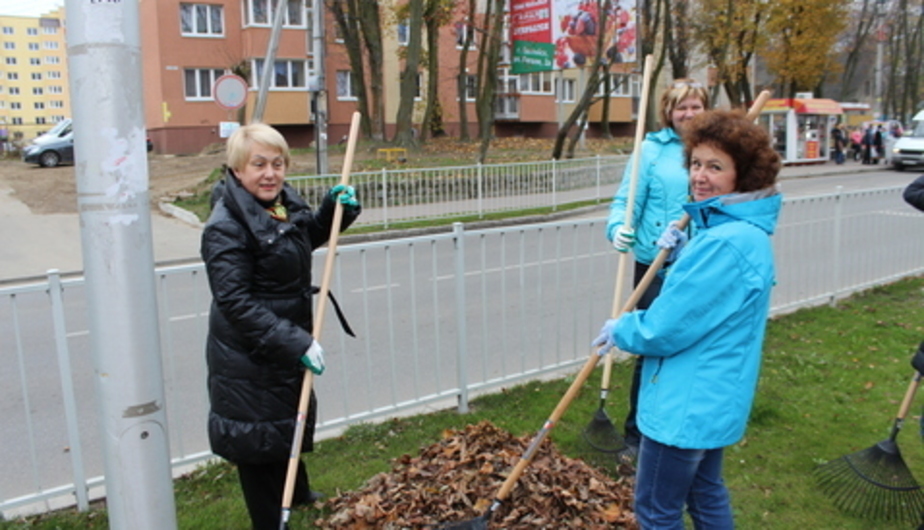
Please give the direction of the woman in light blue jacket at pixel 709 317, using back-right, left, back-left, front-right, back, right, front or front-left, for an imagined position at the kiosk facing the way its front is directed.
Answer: front-right

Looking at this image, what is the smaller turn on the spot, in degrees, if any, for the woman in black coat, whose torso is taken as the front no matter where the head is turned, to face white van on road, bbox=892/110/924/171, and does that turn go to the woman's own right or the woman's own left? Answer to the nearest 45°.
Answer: approximately 90° to the woman's own left

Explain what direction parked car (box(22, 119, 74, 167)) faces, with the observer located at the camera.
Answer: facing to the left of the viewer

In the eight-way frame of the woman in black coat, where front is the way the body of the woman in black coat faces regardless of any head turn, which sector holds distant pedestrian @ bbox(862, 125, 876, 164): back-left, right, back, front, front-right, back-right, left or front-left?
left

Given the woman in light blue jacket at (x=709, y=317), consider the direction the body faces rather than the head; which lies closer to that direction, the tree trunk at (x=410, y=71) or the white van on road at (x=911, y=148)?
the tree trunk

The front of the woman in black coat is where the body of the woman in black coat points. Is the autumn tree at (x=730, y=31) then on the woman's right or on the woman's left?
on the woman's left

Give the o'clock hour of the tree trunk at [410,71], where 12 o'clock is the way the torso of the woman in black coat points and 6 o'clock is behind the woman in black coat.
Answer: The tree trunk is roughly at 8 o'clock from the woman in black coat.

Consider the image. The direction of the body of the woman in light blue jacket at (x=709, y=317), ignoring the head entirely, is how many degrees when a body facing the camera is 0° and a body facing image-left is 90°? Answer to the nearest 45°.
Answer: approximately 90°

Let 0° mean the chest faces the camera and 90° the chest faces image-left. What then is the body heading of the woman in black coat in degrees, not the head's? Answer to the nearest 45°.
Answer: approximately 315°

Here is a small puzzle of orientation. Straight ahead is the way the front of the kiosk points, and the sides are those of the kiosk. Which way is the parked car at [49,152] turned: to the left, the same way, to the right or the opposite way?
to the right

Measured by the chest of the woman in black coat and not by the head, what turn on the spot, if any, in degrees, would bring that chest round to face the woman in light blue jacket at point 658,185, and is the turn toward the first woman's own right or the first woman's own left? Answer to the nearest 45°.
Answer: approximately 45° to the first woman's own left

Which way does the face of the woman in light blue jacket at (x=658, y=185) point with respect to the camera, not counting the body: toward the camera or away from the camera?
toward the camera

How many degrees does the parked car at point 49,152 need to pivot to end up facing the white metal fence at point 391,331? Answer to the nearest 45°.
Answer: approximately 90° to its left
